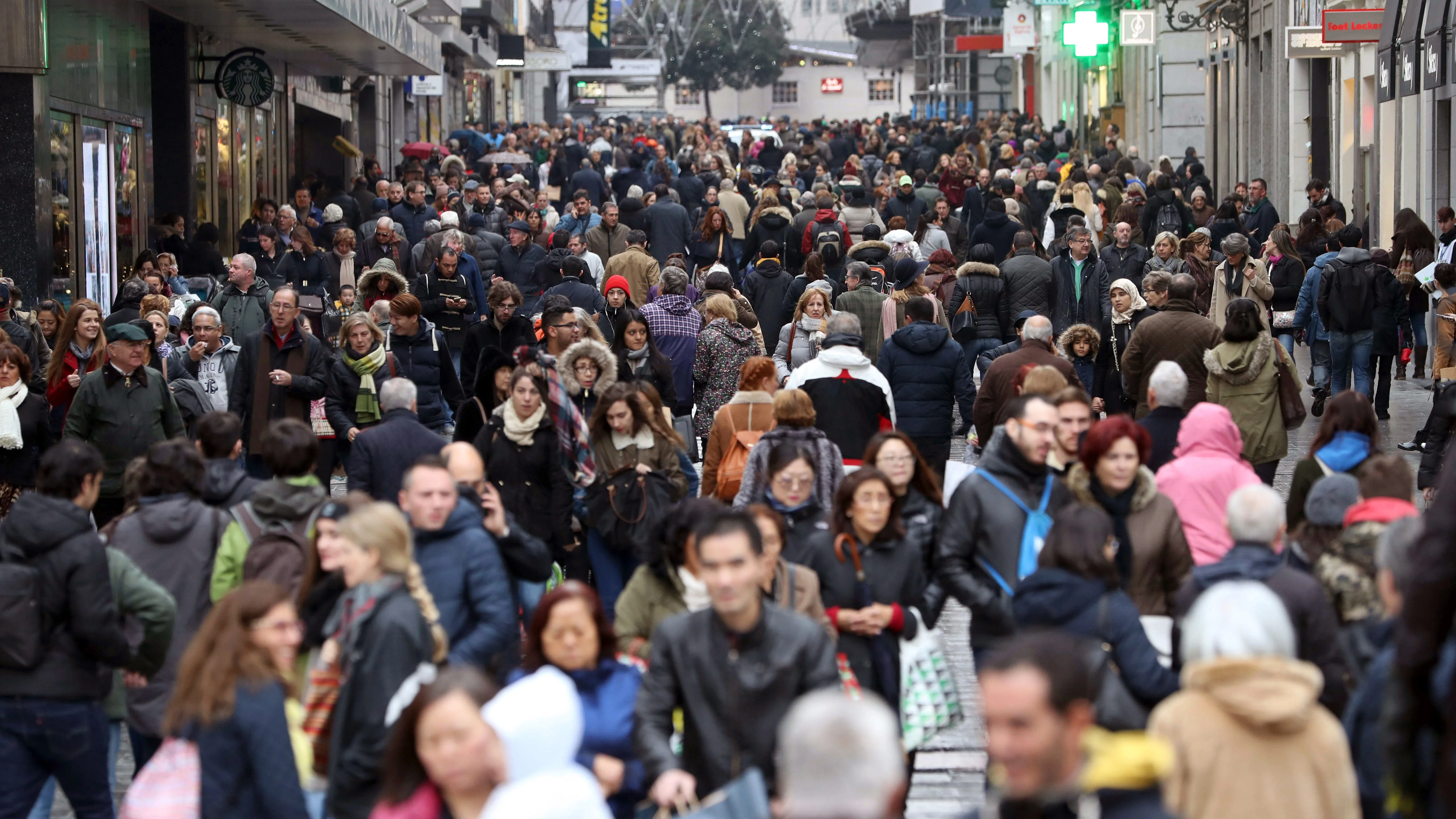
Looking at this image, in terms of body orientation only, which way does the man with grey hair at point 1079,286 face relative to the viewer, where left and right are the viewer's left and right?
facing the viewer

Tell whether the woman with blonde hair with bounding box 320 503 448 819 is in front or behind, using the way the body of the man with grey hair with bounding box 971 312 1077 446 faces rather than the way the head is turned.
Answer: behind

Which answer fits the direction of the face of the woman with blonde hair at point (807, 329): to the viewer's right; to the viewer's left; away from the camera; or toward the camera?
toward the camera

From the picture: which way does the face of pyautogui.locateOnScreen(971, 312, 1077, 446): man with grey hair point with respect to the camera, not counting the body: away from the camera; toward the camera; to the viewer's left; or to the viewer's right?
away from the camera

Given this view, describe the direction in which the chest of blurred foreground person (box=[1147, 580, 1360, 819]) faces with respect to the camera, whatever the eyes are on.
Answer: away from the camera

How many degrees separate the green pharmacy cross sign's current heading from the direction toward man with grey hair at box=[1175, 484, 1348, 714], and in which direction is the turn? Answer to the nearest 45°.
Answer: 0° — it already faces them

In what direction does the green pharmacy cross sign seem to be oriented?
toward the camera

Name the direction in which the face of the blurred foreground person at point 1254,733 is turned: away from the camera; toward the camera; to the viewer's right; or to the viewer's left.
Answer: away from the camera

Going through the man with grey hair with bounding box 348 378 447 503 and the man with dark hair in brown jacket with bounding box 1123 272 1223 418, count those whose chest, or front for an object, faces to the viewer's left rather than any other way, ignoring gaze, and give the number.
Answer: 0

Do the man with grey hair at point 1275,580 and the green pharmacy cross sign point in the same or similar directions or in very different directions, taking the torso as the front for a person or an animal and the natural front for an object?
very different directions

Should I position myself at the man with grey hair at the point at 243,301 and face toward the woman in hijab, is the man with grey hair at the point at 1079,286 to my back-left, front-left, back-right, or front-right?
front-left

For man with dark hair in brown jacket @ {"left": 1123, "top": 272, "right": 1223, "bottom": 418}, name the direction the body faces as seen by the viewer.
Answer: away from the camera

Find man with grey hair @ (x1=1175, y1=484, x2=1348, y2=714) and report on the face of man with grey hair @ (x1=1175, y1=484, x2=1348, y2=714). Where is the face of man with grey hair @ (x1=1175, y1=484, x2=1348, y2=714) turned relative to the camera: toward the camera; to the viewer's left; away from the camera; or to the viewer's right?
away from the camera

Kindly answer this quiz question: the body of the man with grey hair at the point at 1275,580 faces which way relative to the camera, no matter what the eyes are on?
away from the camera

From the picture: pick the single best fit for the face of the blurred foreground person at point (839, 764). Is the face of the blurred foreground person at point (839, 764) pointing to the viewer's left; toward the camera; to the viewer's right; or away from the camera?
away from the camera

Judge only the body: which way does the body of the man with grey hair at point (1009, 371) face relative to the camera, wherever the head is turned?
away from the camera

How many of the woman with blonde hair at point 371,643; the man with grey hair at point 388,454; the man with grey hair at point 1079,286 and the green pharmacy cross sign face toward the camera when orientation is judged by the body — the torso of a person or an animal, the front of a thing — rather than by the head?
2

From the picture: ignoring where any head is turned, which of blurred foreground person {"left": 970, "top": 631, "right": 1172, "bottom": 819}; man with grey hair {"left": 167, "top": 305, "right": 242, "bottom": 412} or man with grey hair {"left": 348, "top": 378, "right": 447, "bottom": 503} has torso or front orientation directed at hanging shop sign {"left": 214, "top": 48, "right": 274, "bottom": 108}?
man with grey hair {"left": 348, "top": 378, "right": 447, "bottom": 503}

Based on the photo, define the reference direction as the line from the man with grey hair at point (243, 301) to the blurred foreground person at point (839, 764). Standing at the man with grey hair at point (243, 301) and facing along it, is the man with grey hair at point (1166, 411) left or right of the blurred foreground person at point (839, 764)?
left

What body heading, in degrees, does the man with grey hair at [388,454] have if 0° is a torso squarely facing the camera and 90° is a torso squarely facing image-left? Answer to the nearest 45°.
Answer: approximately 180°

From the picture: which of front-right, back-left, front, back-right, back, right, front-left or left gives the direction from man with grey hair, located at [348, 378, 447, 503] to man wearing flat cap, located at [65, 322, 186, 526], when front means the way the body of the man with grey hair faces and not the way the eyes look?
front-left
